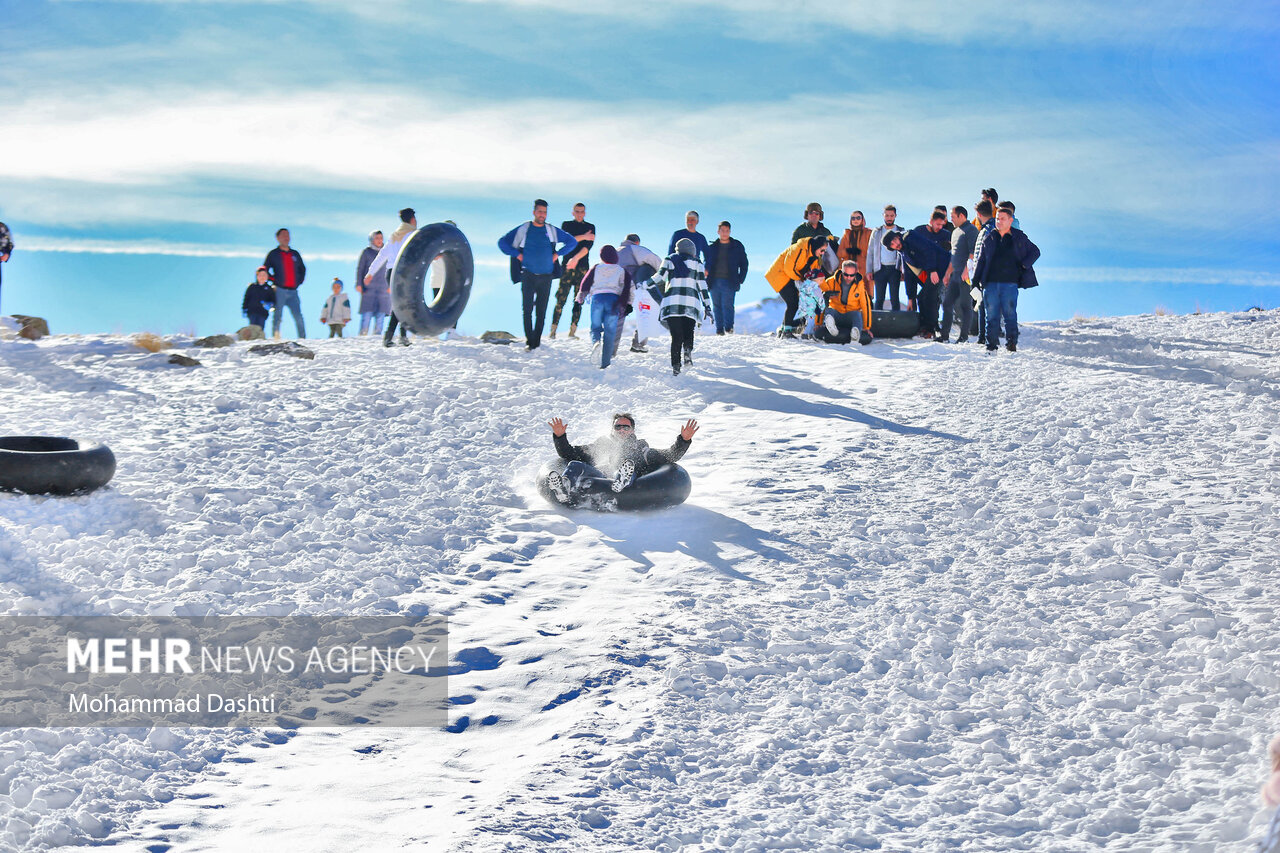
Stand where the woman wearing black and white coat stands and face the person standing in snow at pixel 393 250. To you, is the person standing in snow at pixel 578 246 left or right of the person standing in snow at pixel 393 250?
right

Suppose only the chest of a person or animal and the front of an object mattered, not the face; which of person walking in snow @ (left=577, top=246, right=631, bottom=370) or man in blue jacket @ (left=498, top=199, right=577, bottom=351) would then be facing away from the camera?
the person walking in snow

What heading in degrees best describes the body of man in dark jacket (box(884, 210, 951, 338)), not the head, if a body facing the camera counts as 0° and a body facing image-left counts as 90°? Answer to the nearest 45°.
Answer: approximately 45°

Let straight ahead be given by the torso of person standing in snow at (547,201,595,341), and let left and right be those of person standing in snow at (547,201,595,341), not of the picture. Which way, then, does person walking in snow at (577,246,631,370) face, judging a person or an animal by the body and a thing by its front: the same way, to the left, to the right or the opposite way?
the opposite way

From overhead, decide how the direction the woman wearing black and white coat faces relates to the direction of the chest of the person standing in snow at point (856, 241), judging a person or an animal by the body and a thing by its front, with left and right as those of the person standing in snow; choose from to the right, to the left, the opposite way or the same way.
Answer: the opposite way

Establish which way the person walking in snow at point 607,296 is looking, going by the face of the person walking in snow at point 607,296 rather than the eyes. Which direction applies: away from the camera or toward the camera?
away from the camera

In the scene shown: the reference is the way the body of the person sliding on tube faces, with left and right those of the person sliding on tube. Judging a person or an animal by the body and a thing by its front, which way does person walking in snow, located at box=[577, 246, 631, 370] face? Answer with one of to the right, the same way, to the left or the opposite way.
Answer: the opposite way

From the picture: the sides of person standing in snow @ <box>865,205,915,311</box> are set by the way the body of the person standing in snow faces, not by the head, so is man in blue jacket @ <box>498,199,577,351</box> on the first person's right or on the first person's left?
on the first person's right
